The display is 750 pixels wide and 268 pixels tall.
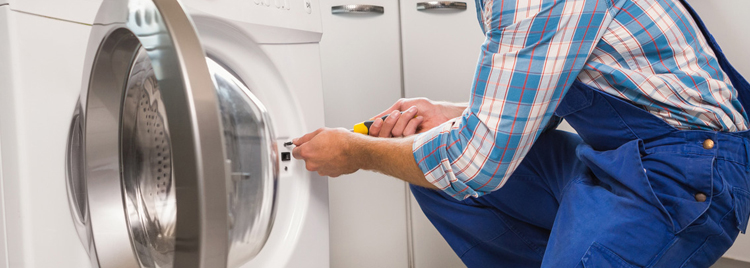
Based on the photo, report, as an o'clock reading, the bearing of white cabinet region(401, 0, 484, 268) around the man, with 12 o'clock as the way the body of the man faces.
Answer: The white cabinet is roughly at 2 o'clock from the man.

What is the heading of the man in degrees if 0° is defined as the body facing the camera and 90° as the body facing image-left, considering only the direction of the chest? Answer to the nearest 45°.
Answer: approximately 90°

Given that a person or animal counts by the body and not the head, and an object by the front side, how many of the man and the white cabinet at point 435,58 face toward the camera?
1

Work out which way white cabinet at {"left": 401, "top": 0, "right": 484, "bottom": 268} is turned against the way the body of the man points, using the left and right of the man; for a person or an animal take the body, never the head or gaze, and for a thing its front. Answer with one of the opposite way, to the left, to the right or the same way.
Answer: to the left
